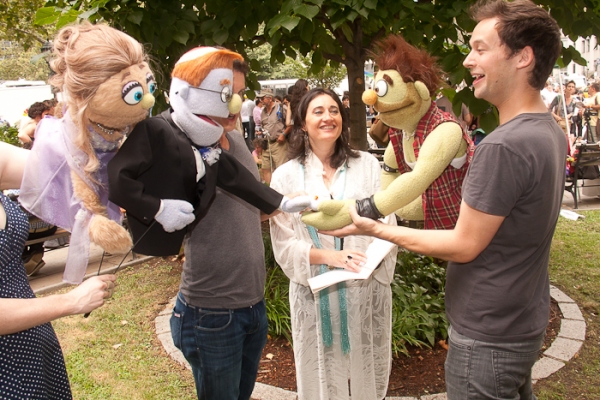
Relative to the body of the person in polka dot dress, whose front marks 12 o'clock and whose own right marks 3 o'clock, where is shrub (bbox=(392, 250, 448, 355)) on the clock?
The shrub is roughly at 11 o'clock from the person in polka dot dress.

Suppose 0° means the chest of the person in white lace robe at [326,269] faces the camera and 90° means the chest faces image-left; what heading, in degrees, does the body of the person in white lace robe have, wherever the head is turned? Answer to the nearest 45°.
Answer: approximately 0°

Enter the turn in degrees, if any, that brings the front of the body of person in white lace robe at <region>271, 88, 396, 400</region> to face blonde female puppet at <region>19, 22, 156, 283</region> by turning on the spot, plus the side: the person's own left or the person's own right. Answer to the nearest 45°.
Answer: approximately 45° to the person's own right

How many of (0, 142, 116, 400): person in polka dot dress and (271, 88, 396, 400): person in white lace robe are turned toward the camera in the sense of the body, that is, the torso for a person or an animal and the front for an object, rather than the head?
1

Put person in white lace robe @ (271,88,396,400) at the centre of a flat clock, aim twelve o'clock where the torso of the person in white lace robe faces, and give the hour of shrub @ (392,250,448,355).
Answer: The shrub is roughly at 7 o'clock from the person in white lace robe.

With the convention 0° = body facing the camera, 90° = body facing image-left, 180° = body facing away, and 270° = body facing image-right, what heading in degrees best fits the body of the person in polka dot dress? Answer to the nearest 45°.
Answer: approximately 270°

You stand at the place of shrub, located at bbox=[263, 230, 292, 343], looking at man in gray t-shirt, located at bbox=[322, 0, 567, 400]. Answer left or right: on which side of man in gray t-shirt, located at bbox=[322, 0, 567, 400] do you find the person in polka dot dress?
right

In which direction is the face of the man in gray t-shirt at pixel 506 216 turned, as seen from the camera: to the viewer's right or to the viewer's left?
to the viewer's left
